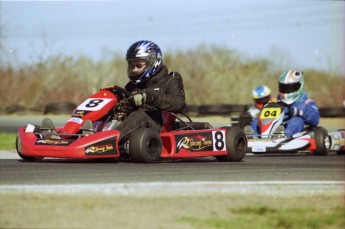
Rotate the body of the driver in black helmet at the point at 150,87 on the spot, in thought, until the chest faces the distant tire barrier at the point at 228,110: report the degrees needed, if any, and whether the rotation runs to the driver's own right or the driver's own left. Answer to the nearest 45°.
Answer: approximately 135° to the driver's own right

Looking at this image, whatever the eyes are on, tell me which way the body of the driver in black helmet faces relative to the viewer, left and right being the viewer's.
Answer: facing the viewer and to the left of the viewer

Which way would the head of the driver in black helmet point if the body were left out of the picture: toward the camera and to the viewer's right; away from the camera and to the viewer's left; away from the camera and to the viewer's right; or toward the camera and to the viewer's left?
toward the camera and to the viewer's left

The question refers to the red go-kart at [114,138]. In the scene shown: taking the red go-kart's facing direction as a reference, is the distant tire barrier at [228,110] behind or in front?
behind
